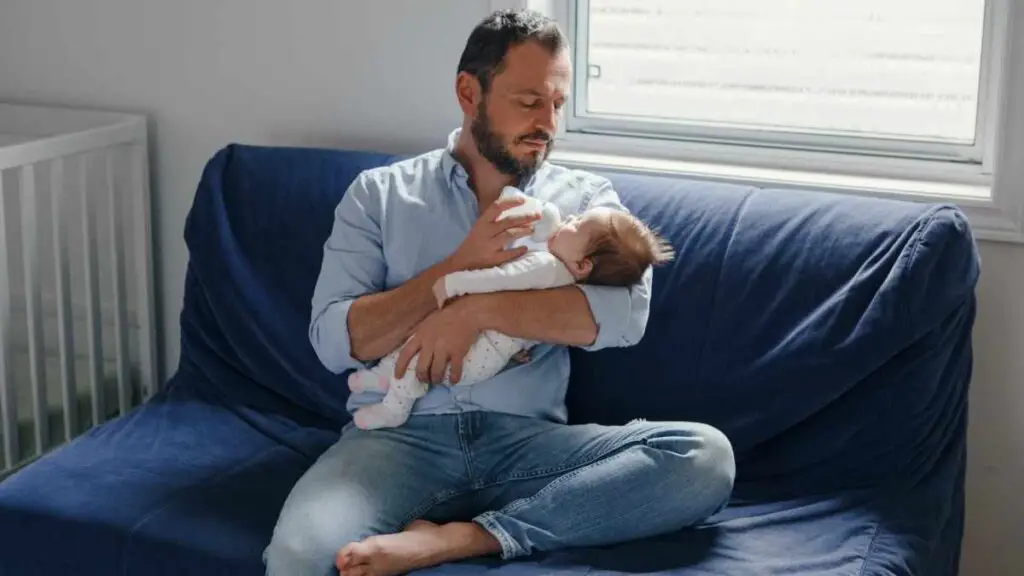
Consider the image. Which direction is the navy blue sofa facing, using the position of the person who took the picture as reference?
facing the viewer and to the left of the viewer

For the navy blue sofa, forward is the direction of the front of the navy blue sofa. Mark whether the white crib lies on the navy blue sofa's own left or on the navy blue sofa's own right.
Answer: on the navy blue sofa's own right

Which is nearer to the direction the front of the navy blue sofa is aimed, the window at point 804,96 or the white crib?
the white crib
